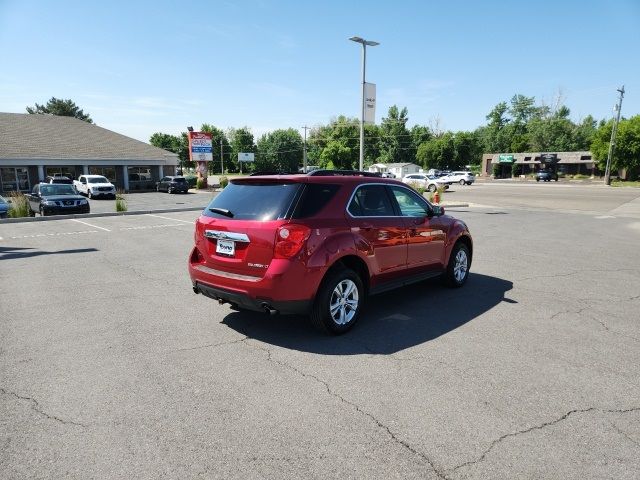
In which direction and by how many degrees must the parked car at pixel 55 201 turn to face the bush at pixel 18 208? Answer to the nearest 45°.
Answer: approximately 135° to its right

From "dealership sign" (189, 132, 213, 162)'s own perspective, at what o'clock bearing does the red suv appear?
The red suv is roughly at 12 o'clock from the dealership sign.

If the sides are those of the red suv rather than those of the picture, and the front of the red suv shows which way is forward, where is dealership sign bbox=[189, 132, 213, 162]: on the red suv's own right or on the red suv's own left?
on the red suv's own left

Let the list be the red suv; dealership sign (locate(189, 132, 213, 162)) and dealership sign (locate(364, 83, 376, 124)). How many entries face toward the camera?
2

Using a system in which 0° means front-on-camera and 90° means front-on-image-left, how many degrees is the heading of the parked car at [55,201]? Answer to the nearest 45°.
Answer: approximately 315°

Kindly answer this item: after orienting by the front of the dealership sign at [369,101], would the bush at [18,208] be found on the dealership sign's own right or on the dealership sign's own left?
on the dealership sign's own right

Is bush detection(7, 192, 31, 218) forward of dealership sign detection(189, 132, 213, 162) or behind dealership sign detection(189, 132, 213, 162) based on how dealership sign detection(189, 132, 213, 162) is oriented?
forward

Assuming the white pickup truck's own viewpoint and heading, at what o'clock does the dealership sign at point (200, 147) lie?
The dealership sign is roughly at 9 o'clock from the white pickup truck.

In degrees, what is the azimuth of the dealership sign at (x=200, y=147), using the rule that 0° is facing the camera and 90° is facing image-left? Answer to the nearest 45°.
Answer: approximately 0°

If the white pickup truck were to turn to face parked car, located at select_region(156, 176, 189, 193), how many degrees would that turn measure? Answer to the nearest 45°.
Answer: approximately 90° to its left

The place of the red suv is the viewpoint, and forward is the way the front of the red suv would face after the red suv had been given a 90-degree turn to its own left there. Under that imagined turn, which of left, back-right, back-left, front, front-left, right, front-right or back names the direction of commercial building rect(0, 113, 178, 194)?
front

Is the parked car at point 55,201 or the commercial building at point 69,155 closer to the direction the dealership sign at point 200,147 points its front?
the parked car

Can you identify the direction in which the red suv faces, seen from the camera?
facing away from the viewer and to the right of the viewer

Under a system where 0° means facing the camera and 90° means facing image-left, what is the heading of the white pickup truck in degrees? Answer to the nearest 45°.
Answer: approximately 315°

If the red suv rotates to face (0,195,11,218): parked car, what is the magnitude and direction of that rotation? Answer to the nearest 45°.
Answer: approximately 90° to its left
